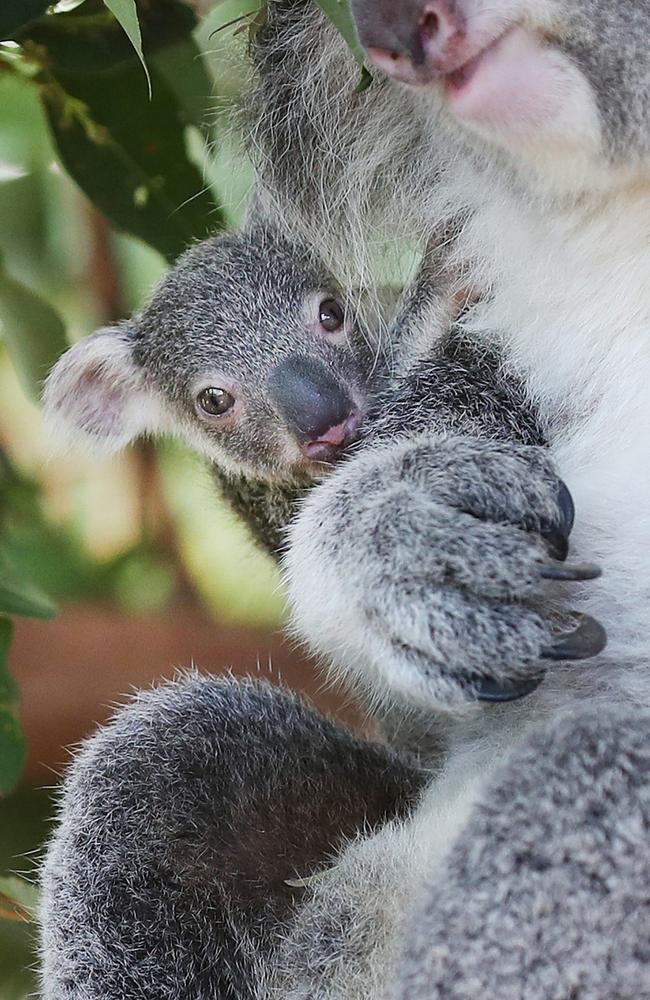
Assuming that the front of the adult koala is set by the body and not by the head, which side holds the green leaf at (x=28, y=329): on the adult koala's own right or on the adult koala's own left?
on the adult koala's own right

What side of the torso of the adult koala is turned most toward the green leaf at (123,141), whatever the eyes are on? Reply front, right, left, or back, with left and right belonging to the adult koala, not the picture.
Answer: right

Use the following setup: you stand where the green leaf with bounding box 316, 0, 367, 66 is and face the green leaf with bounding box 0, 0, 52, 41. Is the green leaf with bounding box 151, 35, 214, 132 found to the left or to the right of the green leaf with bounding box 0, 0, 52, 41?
right

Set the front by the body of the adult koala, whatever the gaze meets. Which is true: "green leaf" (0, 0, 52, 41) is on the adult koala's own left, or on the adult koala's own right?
on the adult koala's own right

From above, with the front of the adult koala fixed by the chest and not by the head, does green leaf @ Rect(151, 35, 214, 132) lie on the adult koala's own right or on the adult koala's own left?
on the adult koala's own right

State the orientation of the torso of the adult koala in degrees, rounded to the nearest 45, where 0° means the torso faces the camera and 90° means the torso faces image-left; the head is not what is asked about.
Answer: approximately 45°
